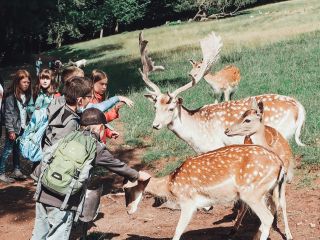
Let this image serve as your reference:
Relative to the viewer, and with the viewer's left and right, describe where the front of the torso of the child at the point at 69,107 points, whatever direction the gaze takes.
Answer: facing away from the viewer and to the right of the viewer

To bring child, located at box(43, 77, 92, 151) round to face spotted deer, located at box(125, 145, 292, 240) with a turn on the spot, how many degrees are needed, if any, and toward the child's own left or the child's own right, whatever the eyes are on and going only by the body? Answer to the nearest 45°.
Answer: approximately 45° to the child's own right

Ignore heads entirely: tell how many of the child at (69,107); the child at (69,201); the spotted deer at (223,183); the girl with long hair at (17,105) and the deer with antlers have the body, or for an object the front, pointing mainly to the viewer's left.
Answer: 2

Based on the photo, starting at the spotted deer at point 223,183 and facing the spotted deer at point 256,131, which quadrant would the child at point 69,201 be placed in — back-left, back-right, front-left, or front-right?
back-left

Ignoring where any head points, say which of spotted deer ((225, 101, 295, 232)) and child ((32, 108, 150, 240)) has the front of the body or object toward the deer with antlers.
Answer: the child

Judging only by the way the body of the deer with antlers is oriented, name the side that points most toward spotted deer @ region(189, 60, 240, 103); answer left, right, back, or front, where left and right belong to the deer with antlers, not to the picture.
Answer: right

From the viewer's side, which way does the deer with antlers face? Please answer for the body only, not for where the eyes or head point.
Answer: to the viewer's left

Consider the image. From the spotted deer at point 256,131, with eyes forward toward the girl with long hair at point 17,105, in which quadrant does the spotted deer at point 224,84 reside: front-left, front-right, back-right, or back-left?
front-right

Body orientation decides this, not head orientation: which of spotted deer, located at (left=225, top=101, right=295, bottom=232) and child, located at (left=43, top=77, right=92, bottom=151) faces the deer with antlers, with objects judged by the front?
the child

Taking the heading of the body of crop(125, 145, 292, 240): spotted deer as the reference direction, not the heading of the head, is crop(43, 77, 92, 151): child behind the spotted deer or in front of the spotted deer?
in front

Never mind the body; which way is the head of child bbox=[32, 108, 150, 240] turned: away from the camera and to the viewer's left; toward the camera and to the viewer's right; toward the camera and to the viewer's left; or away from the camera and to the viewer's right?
away from the camera and to the viewer's right

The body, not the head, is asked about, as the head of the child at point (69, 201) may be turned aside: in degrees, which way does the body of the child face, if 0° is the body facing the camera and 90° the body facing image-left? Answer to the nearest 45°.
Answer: approximately 225°

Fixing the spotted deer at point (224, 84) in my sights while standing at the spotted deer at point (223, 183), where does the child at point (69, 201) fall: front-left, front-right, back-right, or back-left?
back-left

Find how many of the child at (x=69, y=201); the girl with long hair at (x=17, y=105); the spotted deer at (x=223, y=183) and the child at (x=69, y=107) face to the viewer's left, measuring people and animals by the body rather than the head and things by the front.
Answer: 1

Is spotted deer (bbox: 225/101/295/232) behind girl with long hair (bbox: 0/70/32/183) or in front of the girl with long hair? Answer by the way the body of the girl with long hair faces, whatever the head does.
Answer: in front

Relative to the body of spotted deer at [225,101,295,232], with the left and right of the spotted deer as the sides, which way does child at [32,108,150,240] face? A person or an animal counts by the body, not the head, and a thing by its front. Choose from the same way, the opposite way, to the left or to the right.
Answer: the opposite way

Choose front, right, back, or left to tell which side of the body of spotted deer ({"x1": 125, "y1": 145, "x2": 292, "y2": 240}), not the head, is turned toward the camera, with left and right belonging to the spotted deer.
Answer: left

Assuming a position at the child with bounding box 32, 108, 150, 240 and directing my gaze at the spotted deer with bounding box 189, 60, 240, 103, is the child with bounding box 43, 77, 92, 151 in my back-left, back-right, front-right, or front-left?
front-left

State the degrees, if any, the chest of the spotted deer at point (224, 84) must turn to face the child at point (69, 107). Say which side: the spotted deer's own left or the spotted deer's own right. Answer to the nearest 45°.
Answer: approximately 45° to the spotted deer's own left
